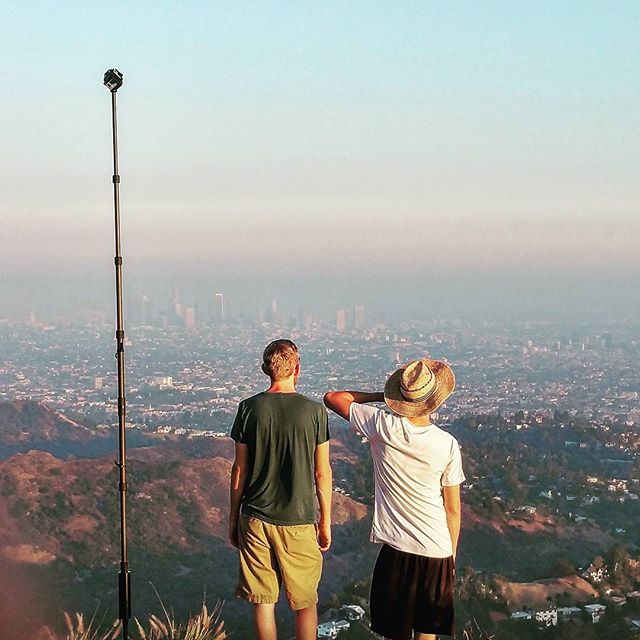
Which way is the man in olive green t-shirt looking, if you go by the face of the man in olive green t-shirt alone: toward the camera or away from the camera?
away from the camera

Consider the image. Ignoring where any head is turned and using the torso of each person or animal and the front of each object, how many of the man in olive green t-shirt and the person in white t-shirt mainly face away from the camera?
2

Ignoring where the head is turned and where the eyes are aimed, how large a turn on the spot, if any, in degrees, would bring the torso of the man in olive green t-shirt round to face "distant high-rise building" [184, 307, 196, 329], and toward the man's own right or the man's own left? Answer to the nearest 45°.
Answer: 0° — they already face it

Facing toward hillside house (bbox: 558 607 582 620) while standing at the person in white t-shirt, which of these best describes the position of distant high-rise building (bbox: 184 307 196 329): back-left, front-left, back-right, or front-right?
front-left

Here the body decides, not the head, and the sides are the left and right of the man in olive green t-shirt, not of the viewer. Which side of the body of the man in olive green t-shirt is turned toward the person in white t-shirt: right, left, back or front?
right

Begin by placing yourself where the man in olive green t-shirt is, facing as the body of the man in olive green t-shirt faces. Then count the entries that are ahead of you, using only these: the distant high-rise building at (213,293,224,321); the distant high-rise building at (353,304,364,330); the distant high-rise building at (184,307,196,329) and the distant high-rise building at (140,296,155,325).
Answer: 4

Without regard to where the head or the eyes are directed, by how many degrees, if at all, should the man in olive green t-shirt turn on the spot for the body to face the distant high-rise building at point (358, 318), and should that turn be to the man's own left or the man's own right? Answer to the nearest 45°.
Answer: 0° — they already face it

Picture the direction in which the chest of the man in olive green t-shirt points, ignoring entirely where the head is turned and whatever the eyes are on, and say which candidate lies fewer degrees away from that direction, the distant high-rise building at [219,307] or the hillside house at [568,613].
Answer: the distant high-rise building

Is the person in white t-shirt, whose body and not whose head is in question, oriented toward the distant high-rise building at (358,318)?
yes

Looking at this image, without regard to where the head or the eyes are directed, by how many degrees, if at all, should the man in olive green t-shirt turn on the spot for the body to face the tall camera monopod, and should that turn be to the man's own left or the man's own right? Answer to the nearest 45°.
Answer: approximately 45° to the man's own left

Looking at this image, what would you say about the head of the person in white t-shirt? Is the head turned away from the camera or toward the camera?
away from the camera

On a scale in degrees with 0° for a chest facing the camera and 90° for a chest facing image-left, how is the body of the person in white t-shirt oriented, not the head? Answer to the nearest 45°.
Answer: approximately 180°

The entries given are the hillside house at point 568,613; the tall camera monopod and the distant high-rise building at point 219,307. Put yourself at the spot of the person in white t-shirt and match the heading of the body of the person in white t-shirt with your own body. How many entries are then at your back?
0

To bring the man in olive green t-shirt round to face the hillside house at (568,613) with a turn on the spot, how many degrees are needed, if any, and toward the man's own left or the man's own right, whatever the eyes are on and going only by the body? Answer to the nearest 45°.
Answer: approximately 45° to the man's own right

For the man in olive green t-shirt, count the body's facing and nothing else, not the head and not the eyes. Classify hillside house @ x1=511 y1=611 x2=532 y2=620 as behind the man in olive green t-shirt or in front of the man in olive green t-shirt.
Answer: in front

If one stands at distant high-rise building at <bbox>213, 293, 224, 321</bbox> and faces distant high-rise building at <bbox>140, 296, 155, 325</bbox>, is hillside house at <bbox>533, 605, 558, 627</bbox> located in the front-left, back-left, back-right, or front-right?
back-left

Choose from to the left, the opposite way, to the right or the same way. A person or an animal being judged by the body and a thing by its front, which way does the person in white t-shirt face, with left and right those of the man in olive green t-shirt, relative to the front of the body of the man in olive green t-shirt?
the same way

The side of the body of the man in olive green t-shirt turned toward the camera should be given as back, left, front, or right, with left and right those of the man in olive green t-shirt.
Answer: back
